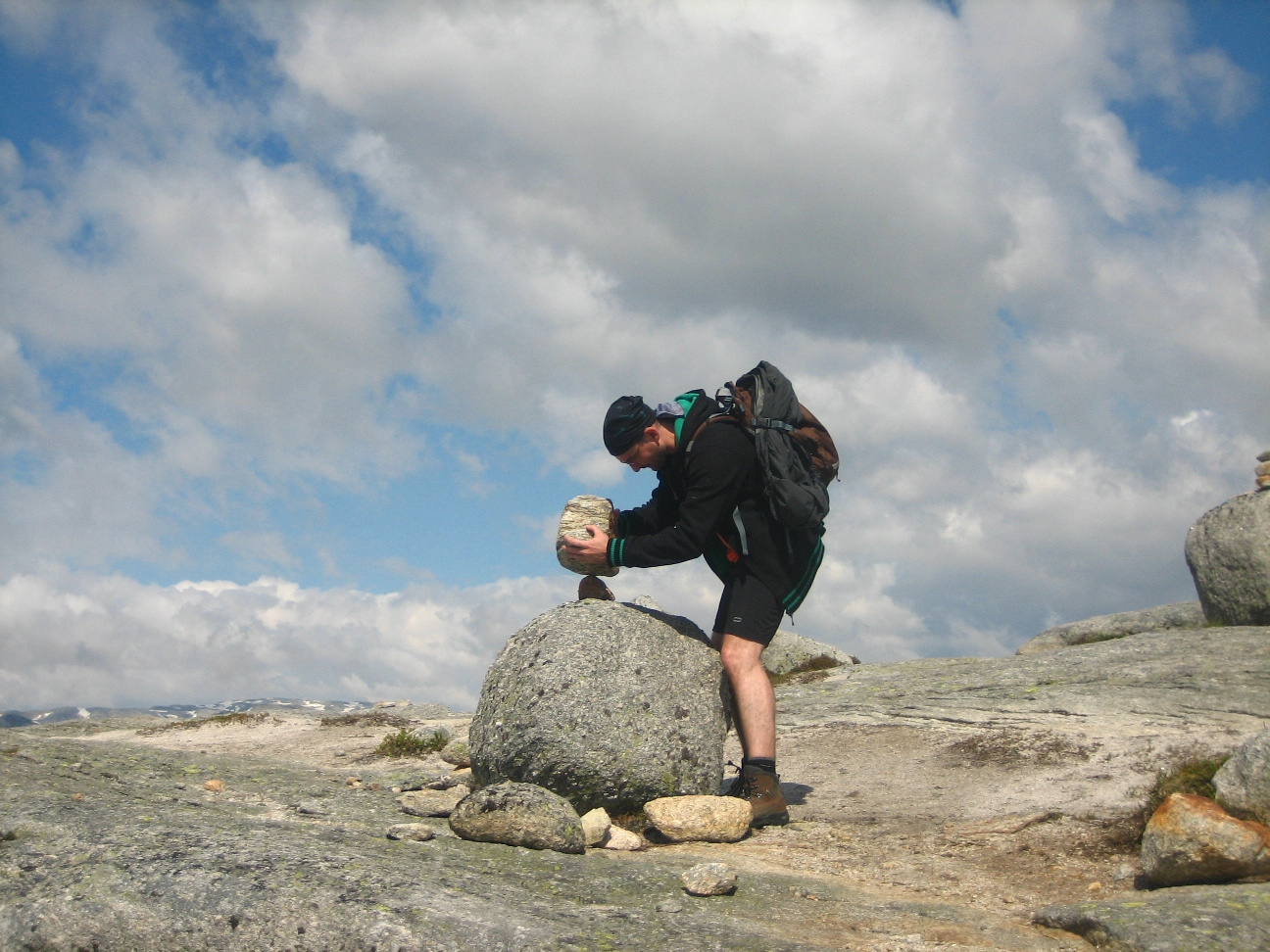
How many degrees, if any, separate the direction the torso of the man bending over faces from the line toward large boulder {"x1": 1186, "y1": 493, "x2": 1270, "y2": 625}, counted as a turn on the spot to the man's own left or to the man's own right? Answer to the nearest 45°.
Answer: approximately 135° to the man's own right

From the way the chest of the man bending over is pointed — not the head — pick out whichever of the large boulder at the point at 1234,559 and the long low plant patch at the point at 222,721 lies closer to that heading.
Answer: the long low plant patch

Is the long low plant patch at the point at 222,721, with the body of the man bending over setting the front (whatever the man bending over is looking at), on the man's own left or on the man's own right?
on the man's own right

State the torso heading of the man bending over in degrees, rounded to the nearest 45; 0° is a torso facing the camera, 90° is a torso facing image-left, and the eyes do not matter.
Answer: approximately 90°

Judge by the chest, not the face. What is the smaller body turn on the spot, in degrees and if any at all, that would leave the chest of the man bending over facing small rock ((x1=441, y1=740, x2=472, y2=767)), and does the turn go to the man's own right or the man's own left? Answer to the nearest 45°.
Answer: approximately 45° to the man's own right

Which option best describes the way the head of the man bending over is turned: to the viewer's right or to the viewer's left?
to the viewer's left

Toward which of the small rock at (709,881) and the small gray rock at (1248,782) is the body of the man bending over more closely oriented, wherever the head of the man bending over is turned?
the small rock at (709,881)
